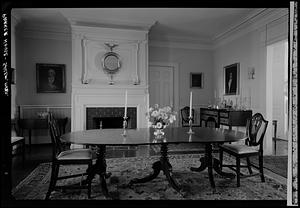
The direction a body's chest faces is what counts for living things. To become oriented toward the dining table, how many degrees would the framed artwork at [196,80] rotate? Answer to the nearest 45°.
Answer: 0° — it already faces it

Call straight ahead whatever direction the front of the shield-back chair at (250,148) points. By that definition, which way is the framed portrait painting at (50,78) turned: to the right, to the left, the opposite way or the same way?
to the left

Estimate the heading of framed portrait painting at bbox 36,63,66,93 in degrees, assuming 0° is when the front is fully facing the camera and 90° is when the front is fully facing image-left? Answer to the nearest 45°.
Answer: approximately 0°

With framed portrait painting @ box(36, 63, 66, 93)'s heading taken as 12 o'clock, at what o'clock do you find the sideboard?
The sideboard is roughly at 10 o'clock from the framed portrait painting.

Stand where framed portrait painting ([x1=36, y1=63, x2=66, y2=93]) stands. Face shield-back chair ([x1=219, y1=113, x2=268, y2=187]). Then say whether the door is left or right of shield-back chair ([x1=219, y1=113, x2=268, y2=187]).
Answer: left

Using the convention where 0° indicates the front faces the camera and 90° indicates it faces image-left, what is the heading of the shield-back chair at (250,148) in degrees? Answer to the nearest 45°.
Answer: approximately 45°

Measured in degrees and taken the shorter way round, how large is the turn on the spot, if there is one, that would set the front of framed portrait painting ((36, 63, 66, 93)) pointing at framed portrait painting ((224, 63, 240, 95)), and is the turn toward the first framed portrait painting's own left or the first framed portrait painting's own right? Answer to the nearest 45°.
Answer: approximately 90° to the first framed portrait painting's own left

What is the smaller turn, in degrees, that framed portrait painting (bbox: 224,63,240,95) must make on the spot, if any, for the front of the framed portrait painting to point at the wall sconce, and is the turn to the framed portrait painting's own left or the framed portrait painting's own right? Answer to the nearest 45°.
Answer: approximately 90° to the framed portrait painting's own left
